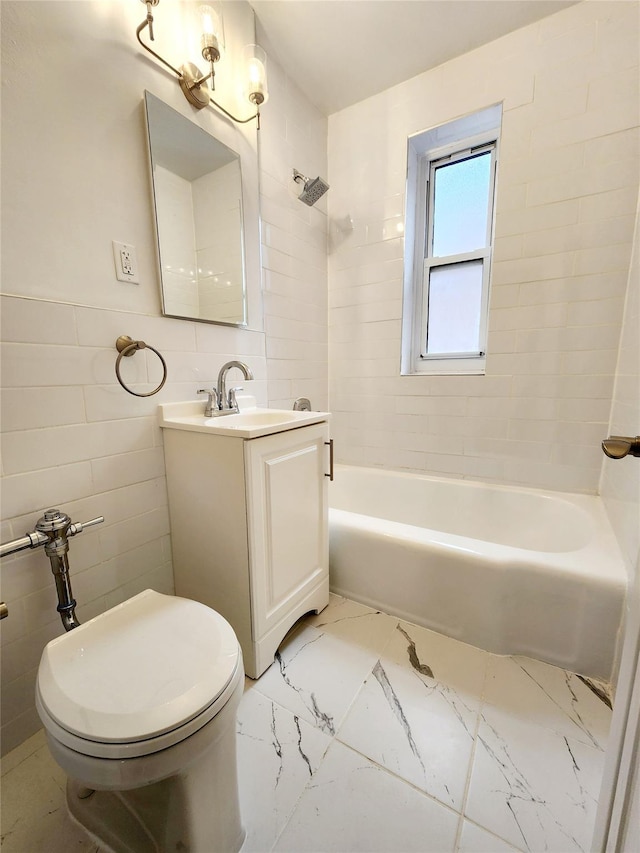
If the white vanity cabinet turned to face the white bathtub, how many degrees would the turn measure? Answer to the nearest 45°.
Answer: approximately 45° to its left

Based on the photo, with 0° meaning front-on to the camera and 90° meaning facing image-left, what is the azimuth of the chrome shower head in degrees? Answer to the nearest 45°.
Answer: approximately 315°

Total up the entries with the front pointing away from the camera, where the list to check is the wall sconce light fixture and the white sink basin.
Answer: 0

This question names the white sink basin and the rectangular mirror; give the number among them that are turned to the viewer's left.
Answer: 0

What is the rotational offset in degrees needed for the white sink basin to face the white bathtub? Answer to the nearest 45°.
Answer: approximately 45° to its left

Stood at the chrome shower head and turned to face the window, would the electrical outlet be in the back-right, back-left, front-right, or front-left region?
back-right

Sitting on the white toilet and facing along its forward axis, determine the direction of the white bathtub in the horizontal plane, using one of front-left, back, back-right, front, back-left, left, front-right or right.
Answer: front-left

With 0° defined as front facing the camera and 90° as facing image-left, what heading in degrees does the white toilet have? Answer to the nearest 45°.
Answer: approximately 315°

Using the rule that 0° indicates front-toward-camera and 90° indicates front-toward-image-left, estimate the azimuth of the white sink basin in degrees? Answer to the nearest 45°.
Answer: approximately 315°
